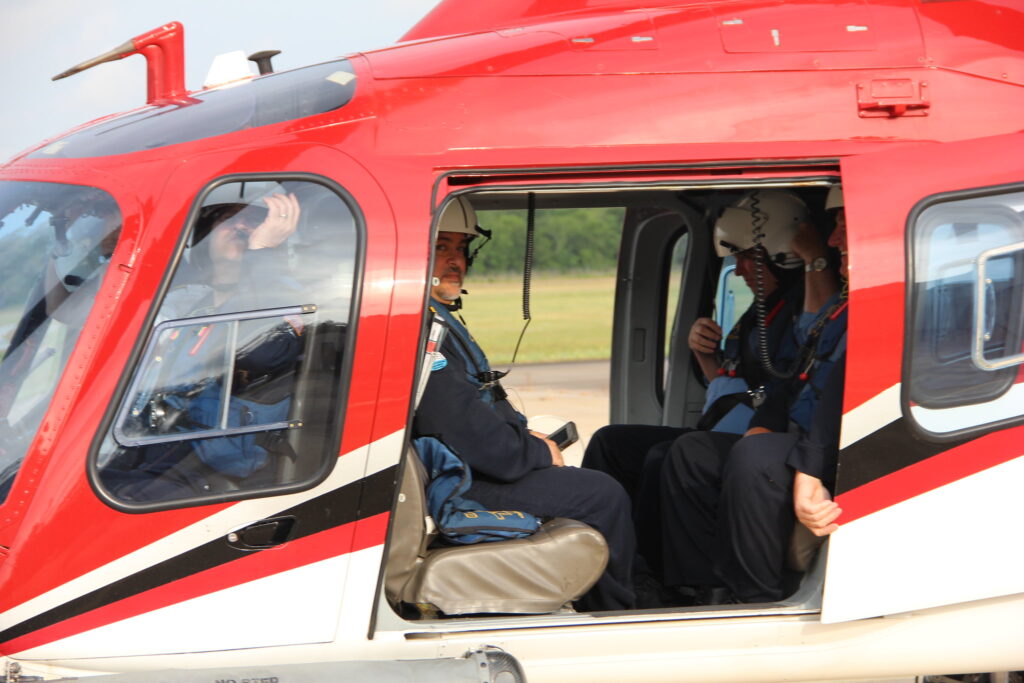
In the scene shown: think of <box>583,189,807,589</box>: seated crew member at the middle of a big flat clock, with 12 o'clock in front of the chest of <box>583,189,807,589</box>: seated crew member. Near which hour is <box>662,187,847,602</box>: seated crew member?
<box>662,187,847,602</box>: seated crew member is roughly at 9 o'clock from <box>583,189,807,589</box>: seated crew member.

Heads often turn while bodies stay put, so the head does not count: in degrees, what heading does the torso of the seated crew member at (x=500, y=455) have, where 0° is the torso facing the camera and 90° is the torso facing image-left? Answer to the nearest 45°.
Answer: approximately 270°

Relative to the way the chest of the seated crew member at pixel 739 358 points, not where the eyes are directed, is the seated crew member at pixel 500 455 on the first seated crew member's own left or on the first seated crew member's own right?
on the first seated crew member's own left

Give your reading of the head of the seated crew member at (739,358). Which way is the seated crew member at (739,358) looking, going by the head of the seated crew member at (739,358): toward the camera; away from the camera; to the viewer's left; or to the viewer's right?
to the viewer's left

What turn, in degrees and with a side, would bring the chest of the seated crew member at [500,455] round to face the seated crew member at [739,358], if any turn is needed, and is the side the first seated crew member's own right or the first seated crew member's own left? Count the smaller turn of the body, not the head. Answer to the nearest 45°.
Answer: approximately 45° to the first seated crew member's own left

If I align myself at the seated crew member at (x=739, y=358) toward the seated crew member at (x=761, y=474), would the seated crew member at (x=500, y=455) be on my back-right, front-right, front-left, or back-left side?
front-right

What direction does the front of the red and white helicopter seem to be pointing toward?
to the viewer's left

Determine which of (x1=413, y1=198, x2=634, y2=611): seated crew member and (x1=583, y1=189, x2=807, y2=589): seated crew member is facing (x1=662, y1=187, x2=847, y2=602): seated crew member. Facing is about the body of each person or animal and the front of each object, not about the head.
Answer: (x1=413, y1=198, x2=634, y2=611): seated crew member

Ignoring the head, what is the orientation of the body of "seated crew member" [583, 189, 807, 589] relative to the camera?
to the viewer's left

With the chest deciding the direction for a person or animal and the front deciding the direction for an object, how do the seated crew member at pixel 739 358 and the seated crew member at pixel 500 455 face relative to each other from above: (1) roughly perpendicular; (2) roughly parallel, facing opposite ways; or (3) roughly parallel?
roughly parallel, facing opposite ways
